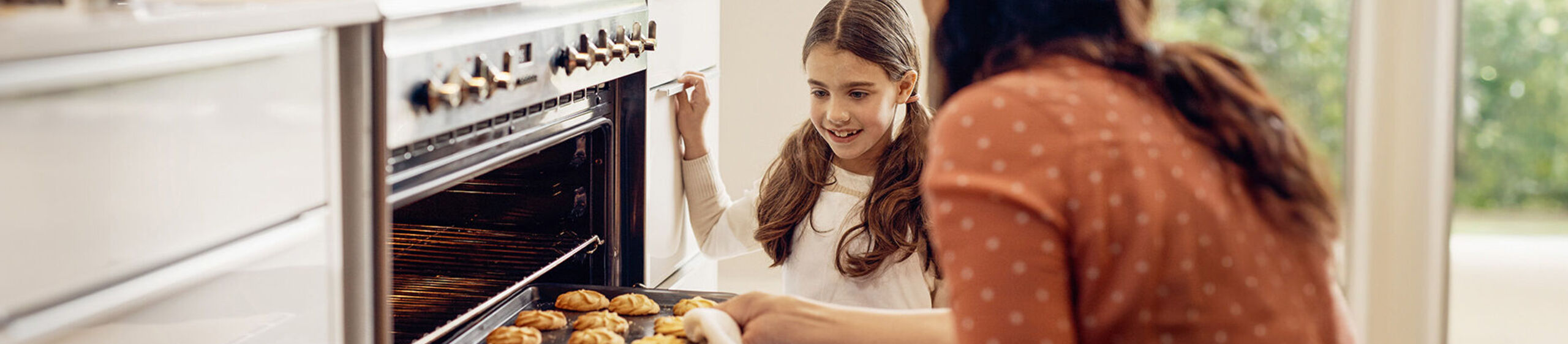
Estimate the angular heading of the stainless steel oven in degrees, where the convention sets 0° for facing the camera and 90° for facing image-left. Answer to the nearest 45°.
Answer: approximately 315°

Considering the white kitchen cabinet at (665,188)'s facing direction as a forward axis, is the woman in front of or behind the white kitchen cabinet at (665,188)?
in front

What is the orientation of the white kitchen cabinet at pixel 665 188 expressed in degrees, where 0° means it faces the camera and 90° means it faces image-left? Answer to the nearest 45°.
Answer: approximately 315°

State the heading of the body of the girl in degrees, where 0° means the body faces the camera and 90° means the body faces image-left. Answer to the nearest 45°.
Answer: approximately 45°

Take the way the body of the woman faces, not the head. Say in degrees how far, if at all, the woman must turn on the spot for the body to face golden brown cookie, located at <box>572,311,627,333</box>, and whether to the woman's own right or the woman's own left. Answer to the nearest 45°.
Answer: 0° — they already face it

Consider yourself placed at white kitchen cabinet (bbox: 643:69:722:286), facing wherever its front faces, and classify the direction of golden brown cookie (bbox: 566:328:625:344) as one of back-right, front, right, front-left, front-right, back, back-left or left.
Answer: front-right

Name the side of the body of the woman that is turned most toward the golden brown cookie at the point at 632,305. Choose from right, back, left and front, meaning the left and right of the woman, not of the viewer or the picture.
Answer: front

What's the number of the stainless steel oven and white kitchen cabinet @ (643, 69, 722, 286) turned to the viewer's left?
0

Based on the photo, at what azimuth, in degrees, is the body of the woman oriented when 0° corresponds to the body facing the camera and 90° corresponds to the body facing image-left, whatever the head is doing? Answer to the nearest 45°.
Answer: approximately 135°

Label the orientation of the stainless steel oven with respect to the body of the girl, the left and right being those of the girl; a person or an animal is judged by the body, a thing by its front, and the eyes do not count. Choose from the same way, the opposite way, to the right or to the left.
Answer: to the left

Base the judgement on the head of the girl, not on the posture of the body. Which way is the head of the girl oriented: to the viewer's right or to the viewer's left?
to the viewer's left

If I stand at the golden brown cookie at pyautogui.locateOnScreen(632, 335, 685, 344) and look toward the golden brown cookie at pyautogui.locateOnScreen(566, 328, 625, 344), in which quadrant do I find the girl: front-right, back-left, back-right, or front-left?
back-right

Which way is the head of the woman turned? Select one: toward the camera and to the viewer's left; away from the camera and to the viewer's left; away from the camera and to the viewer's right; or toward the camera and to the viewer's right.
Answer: away from the camera and to the viewer's left
